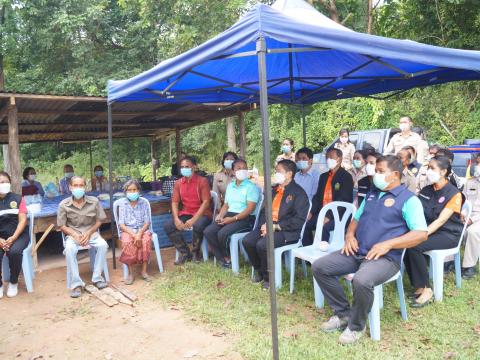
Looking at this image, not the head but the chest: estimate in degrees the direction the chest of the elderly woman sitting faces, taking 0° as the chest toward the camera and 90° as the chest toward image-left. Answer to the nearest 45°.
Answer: approximately 0°

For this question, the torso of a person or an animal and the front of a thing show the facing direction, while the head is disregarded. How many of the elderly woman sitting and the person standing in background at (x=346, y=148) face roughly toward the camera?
2

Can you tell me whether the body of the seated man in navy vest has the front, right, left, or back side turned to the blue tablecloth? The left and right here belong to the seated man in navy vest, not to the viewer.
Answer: right

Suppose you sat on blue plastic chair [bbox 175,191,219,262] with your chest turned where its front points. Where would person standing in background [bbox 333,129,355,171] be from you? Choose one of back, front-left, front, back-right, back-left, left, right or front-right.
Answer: back

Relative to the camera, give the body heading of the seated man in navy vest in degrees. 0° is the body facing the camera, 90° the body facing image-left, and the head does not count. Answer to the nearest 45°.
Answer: approximately 45°

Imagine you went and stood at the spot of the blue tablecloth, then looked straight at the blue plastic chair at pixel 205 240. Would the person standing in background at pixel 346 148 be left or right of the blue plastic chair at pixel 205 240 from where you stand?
left

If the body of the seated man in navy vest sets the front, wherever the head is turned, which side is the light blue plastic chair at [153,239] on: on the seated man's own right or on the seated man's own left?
on the seated man's own right

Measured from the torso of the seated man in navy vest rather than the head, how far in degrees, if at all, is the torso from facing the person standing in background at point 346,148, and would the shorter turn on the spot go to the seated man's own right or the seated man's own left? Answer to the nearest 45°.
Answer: approximately 135° to the seated man's own right

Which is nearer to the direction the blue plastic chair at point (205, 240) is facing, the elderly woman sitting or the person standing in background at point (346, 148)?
the elderly woman sitting

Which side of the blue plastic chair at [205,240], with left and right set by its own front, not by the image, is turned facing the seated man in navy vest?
left
